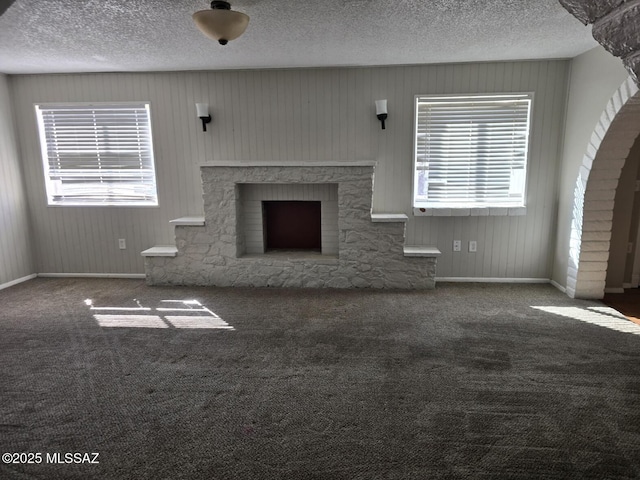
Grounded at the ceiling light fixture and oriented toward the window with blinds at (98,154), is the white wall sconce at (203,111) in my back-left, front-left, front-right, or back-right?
front-right

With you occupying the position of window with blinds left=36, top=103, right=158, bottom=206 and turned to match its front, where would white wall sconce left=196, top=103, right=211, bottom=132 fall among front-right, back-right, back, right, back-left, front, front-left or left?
front-left

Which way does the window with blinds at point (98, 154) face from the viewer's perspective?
toward the camera

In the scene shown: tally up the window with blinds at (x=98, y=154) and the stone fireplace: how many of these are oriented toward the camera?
2

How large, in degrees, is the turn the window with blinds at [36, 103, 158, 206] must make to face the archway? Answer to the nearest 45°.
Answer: approximately 45° to its left

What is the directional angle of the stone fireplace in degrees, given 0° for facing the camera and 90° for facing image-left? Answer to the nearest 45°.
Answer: approximately 0°

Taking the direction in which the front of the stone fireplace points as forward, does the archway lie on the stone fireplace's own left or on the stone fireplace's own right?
on the stone fireplace's own left
